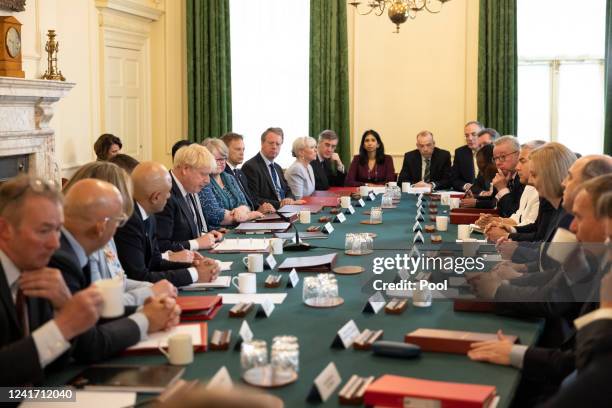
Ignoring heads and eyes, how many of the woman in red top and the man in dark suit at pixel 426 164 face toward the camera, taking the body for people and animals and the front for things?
2

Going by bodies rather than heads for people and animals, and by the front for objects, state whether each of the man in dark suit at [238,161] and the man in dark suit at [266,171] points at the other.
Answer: no

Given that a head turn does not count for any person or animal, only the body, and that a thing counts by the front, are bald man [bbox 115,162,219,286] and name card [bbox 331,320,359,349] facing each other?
no

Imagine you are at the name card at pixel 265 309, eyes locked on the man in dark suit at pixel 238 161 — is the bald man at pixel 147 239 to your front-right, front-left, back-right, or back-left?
front-left

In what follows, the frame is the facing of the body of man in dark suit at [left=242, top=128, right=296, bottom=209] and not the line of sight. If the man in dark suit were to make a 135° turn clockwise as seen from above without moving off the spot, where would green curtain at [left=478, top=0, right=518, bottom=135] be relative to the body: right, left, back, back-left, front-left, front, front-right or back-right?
back-right

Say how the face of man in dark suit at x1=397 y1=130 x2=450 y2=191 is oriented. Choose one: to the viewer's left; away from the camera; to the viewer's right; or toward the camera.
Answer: toward the camera

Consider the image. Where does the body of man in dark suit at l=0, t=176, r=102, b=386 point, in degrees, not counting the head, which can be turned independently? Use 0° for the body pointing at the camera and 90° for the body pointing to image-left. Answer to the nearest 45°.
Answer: approximately 315°

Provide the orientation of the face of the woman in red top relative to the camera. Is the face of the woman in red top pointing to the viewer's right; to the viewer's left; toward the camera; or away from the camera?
toward the camera

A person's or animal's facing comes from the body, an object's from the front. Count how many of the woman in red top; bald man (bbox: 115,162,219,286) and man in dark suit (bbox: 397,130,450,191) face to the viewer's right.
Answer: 1

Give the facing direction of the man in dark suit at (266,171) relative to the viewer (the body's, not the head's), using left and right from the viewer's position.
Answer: facing the viewer and to the right of the viewer

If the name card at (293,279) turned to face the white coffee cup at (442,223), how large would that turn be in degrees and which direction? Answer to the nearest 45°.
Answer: approximately 90° to its left

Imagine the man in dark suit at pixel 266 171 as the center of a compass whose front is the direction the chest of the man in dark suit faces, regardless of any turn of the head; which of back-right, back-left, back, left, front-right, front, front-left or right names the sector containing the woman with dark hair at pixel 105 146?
back-right

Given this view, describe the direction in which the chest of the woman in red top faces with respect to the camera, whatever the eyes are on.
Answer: toward the camera

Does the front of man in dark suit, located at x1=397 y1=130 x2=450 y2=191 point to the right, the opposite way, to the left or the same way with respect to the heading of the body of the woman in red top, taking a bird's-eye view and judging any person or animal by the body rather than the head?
the same way

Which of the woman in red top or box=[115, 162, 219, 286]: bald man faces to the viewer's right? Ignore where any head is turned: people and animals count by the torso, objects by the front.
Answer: the bald man

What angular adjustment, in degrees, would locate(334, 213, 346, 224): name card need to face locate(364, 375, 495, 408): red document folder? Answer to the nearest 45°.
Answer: approximately 45° to its right

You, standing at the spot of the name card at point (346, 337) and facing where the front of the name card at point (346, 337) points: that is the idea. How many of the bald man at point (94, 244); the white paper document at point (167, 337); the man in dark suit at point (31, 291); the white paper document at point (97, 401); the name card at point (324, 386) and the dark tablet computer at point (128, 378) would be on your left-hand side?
0

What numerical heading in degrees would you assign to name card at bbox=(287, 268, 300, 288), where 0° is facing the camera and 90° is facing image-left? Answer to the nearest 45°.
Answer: approximately 315°
